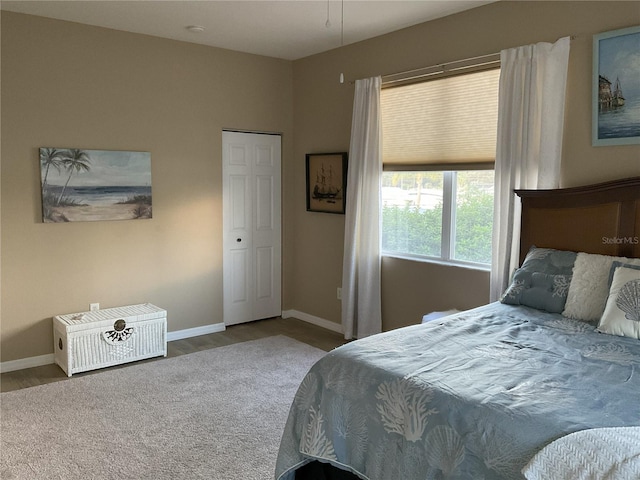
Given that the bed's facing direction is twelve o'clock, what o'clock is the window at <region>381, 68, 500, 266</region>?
The window is roughly at 4 o'clock from the bed.

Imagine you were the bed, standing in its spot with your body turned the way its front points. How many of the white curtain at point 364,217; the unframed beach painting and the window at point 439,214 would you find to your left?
0

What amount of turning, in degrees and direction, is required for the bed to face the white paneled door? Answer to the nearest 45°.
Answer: approximately 90° to its right

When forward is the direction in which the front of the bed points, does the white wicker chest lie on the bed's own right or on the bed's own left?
on the bed's own right

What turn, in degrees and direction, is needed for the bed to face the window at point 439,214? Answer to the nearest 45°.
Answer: approximately 135° to its right

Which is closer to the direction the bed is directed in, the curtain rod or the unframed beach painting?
the unframed beach painting

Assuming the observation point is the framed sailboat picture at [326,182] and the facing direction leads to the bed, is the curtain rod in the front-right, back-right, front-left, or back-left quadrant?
front-left

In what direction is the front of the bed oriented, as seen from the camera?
facing the viewer and to the left of the viewer

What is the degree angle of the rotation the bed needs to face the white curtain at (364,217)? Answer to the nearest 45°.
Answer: approximately 90° to its right

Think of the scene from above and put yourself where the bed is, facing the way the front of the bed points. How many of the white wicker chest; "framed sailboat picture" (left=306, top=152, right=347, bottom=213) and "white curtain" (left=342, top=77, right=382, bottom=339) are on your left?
0

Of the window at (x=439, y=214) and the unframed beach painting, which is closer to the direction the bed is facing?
the unframed beach painting
